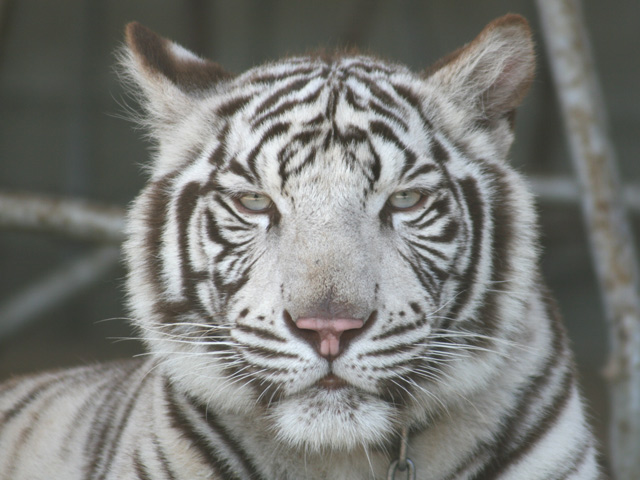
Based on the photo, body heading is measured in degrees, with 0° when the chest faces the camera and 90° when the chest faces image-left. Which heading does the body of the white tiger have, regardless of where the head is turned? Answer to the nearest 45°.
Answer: approximately 315°

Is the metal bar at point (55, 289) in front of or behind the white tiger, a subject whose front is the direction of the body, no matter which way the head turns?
behind

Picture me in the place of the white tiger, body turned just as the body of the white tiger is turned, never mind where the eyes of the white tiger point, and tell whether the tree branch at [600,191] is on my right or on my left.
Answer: on my left

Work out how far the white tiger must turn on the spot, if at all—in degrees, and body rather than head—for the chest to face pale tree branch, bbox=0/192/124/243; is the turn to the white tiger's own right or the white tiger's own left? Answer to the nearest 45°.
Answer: approximately 180°
